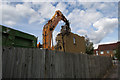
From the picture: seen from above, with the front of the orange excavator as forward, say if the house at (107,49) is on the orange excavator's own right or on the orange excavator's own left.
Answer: on the orange excavator's own left

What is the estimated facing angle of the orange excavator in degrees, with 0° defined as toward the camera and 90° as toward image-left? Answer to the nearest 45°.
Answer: approximately 270°
